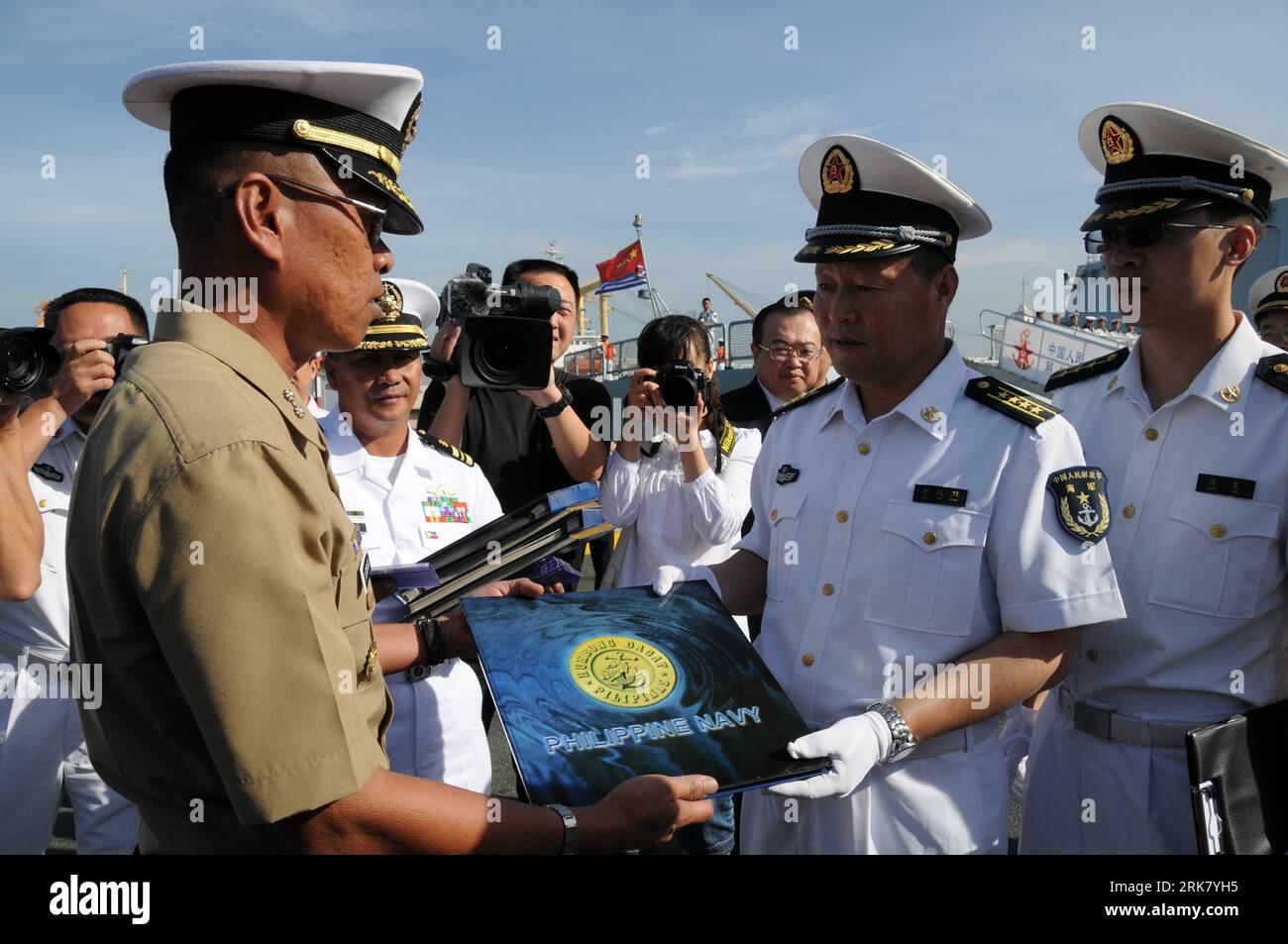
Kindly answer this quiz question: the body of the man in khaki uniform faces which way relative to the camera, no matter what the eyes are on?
to the viewer's right

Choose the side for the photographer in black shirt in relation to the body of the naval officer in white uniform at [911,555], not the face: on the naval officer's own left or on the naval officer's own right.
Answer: on the naval officer's own right

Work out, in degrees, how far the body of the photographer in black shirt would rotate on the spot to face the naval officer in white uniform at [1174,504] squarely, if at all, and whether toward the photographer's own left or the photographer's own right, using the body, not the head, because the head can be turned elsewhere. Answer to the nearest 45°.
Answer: approximately 45° to the photographer's own left

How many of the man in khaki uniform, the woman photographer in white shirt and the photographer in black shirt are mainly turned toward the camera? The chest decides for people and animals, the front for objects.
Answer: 2

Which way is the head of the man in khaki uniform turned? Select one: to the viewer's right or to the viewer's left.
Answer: to the viewer's right

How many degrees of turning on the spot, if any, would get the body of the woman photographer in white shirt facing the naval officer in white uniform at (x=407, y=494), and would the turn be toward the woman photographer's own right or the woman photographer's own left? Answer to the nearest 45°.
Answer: approximately 45° to the woman photographer's own right

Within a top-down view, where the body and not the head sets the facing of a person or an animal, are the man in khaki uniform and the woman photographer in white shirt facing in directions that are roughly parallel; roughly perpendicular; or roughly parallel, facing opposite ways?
roughly perpendicular
